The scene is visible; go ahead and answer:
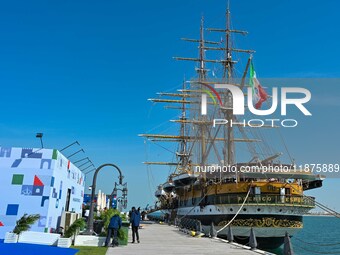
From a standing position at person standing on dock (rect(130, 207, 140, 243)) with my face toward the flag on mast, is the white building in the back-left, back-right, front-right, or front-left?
back-left

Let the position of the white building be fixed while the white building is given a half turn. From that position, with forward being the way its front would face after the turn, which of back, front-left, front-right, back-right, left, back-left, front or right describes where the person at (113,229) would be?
back-left

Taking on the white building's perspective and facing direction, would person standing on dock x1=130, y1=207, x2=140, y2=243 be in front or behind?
in front

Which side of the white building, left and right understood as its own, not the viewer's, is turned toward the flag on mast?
front

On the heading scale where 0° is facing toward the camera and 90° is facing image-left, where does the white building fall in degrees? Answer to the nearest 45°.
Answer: approximately 270°
